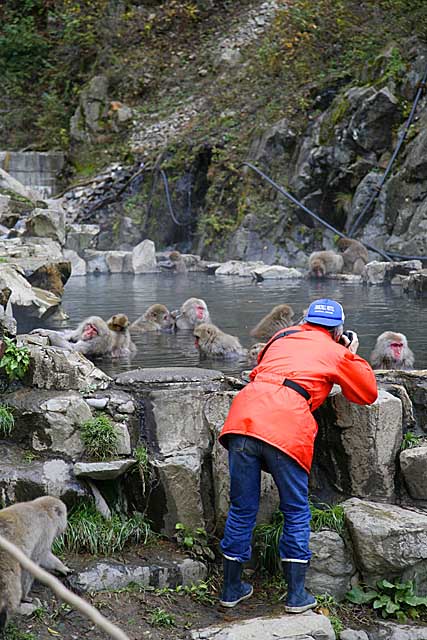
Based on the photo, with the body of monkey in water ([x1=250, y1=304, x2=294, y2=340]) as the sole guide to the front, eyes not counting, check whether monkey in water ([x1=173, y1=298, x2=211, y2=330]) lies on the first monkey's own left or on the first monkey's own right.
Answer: on the first monkey's own left

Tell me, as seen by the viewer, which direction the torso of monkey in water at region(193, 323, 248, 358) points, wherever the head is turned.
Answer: to the viewer's left

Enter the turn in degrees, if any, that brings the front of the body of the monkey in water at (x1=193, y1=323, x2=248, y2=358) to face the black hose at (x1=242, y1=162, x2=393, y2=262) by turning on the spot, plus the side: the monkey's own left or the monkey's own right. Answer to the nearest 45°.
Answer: approximately 90° to the monkey's own right

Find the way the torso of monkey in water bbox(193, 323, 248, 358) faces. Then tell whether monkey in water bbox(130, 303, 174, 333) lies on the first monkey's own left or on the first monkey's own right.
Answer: on the first monkey's own right

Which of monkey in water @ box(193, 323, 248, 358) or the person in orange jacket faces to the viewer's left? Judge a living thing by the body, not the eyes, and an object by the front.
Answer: the monkey in water

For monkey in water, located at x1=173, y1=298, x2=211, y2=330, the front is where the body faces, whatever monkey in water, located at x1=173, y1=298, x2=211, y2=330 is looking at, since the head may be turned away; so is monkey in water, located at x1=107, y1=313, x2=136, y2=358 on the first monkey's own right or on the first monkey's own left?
on the first monkey's own right

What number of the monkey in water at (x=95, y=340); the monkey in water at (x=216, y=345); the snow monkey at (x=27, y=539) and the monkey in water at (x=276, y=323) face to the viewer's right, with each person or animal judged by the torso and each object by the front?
2

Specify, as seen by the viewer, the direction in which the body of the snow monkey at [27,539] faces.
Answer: to the viewer's right

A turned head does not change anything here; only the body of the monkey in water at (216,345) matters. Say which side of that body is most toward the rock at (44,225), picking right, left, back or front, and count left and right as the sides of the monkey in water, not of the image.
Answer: right

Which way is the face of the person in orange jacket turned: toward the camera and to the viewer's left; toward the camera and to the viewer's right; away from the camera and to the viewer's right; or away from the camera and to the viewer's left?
away from the camera and to the viewer's right
